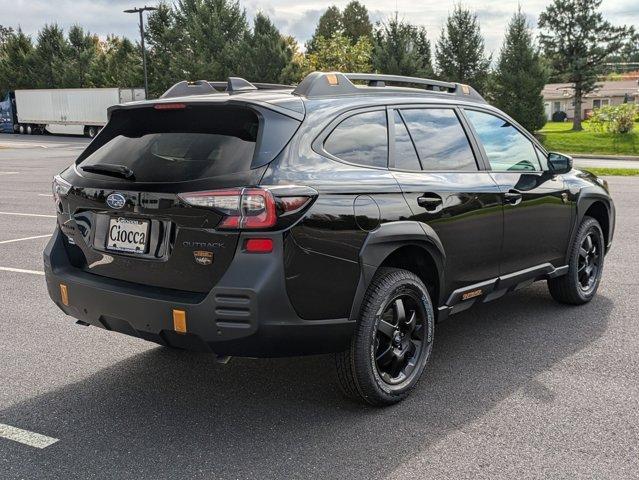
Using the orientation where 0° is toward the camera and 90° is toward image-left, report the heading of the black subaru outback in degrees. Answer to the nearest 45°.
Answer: approximately 225°

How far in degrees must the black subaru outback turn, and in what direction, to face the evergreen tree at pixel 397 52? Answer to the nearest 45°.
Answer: approximately 45° to its left

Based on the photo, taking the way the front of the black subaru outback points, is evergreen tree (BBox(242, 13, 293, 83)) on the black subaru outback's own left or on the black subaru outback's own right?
on the black subaru outback's own left

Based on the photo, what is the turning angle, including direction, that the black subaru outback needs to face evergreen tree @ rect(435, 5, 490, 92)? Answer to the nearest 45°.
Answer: approximately 45° to its left

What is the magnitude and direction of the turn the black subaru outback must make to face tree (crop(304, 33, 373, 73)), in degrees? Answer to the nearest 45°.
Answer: approximately 45° to its left
